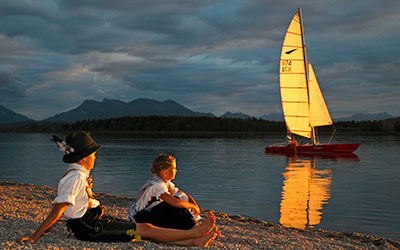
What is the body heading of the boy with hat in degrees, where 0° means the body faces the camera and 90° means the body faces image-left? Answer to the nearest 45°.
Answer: approximately 270°

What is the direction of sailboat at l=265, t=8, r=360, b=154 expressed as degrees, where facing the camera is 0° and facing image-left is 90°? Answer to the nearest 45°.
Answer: approximately 270°
